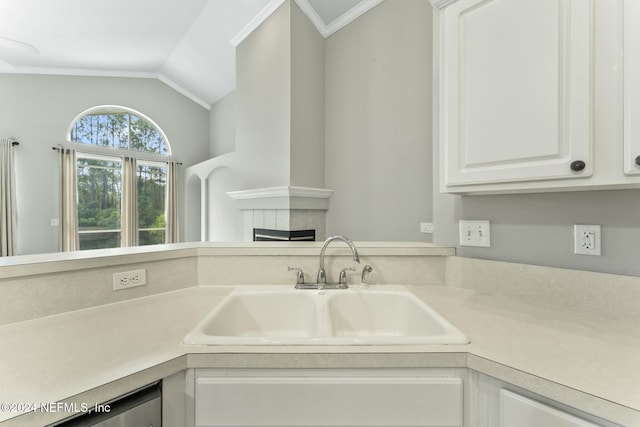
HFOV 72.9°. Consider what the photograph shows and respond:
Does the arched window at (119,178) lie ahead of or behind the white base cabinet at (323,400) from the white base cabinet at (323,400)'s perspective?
behind

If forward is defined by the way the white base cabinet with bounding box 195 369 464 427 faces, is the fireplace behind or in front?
behind

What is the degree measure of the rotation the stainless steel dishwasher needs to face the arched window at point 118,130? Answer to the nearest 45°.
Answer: approximately 135° to its left

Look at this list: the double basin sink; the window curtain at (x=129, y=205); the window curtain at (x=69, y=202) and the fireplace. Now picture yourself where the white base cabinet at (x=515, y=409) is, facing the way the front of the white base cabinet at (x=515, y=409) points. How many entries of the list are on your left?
0

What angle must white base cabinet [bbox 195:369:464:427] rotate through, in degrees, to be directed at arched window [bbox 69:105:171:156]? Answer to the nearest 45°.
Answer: approximately 135° to its right

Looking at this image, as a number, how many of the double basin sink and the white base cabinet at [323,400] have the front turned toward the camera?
2

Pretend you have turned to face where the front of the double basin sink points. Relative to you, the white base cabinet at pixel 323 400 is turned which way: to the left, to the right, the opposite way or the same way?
the same way

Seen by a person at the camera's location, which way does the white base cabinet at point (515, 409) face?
facing the viewer and to the left of the viewer

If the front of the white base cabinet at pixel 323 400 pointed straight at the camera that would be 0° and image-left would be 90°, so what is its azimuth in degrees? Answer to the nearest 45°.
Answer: approximately 0°

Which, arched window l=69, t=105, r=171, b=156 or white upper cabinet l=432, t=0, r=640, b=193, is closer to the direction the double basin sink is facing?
the white upper cabinet

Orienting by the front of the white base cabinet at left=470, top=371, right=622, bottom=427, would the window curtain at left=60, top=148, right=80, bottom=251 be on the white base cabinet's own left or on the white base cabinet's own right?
on the white base cabinet's own right

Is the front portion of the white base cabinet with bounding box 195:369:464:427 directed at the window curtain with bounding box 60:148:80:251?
no

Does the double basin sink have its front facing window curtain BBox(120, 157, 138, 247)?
no

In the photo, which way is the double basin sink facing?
toward the camera

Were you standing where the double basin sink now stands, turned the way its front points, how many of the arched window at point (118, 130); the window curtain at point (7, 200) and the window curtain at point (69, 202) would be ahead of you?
0
